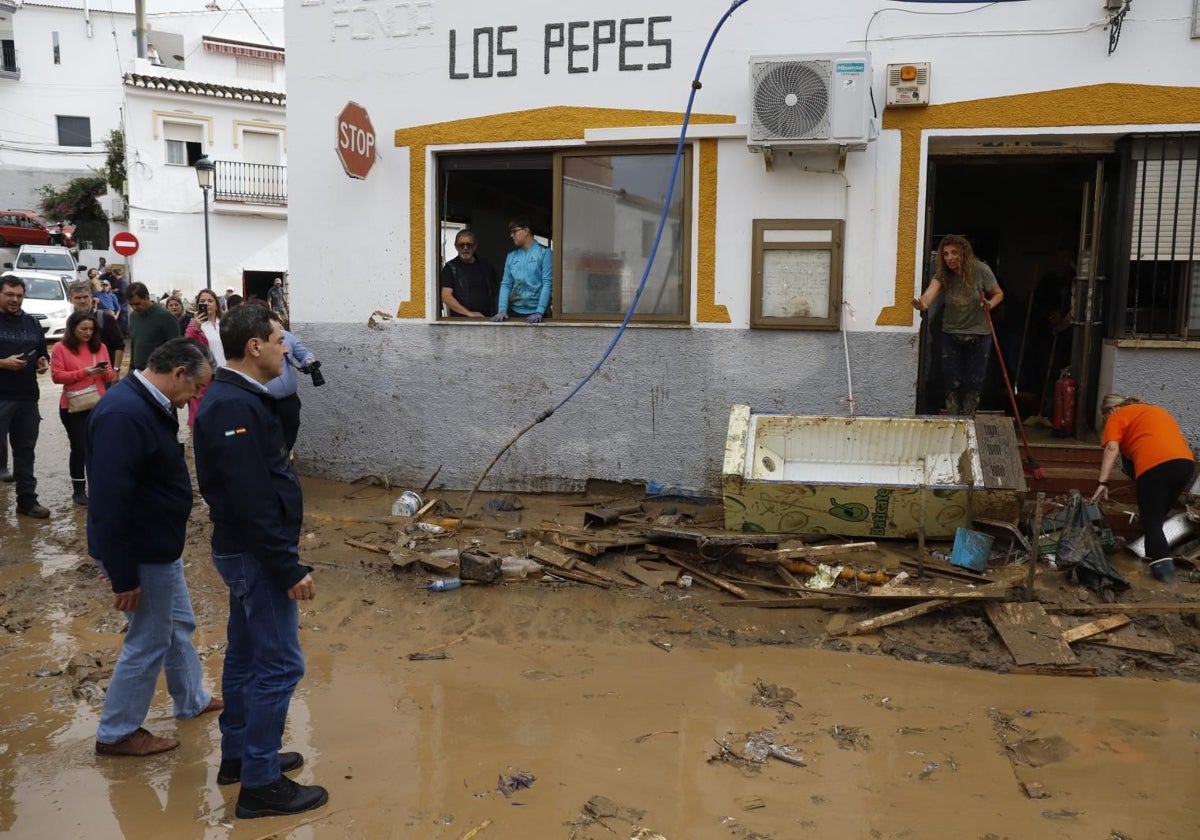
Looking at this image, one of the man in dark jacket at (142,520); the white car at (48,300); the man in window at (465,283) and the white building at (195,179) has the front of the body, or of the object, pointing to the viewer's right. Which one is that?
the man in dark jacket

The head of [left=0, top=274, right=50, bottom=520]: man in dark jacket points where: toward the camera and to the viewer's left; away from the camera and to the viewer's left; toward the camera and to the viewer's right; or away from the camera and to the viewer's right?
toward the camera and to the viewer's right

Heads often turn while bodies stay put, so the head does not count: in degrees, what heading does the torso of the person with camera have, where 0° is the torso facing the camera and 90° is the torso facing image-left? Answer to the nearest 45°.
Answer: approximately 270°

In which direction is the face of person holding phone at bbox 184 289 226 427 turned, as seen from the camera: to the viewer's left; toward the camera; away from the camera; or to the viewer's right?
toward the camera

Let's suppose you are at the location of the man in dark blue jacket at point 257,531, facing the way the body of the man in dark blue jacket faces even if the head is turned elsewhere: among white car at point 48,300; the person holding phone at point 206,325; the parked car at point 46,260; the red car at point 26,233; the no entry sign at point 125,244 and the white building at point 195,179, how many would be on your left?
6

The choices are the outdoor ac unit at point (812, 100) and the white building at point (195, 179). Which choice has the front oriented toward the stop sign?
the white building

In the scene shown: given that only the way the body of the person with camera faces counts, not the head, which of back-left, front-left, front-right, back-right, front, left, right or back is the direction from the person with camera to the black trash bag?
front-right

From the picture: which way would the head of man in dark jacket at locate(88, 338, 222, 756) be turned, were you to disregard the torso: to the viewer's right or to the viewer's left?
to the viewer's right

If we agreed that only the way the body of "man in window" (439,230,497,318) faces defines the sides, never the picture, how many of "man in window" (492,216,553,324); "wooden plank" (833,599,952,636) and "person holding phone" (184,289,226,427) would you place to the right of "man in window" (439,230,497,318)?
1

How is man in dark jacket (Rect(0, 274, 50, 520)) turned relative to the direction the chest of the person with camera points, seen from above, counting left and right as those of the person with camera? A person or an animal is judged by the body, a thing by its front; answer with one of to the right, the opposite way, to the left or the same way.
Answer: to the right

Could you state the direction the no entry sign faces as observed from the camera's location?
facing the viewer

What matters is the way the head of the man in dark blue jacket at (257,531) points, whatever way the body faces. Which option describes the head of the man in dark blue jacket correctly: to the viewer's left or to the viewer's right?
to the viewer's right

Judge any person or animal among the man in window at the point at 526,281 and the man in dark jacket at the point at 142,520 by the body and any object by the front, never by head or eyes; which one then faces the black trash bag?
the man in dark jacket

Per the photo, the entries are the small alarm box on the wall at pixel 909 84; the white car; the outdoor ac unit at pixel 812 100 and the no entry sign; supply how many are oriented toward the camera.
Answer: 4

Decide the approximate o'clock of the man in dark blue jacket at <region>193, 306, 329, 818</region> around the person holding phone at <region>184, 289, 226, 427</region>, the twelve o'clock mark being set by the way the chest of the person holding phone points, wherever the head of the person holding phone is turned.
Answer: The man in dark blue jacket is roughly at 12 o'clock from the person holding phone.

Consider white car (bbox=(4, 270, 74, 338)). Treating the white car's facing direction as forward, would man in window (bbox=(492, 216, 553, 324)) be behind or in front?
in front

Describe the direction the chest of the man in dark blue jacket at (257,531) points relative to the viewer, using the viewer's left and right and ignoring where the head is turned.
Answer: facing to the right of the viewer

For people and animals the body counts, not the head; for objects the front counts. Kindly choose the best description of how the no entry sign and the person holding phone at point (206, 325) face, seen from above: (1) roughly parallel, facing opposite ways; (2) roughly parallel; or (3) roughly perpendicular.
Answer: roughly parallel
